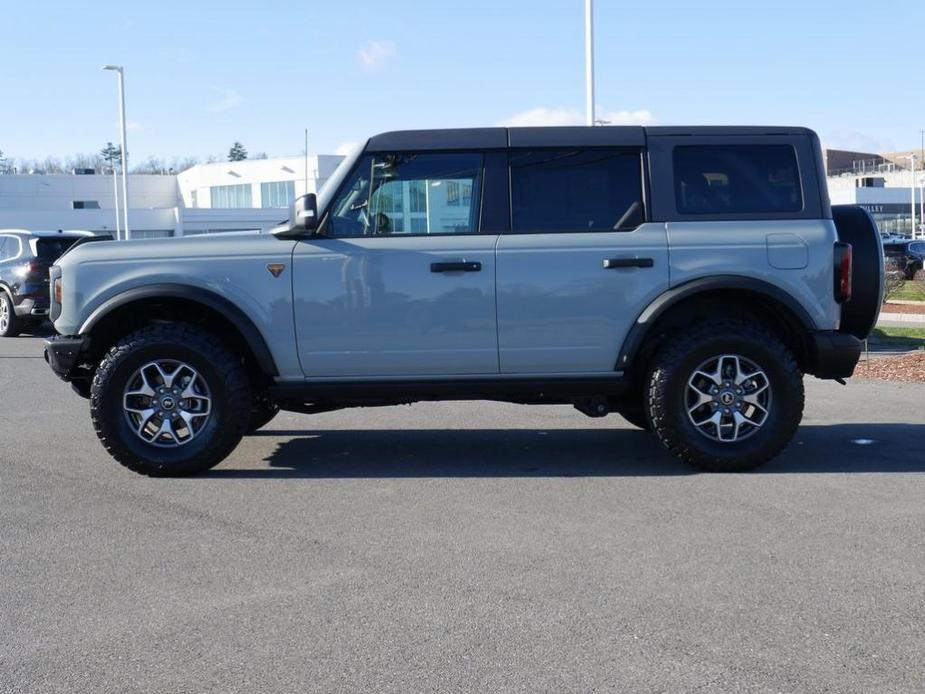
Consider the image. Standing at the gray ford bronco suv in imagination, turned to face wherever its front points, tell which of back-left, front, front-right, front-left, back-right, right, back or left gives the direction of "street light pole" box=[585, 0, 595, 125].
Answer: right

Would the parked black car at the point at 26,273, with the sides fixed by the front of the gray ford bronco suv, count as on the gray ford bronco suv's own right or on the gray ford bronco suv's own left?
on the gray ford bronco suv's own right

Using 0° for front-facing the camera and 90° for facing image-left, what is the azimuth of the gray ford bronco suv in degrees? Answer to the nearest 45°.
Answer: approximately 90°

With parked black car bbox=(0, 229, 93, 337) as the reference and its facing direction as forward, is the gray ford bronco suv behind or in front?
behind

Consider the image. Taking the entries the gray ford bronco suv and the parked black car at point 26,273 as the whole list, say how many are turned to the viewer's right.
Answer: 0

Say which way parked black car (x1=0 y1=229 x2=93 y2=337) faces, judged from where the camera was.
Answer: facing away from the viewer and to the left of the viewer
